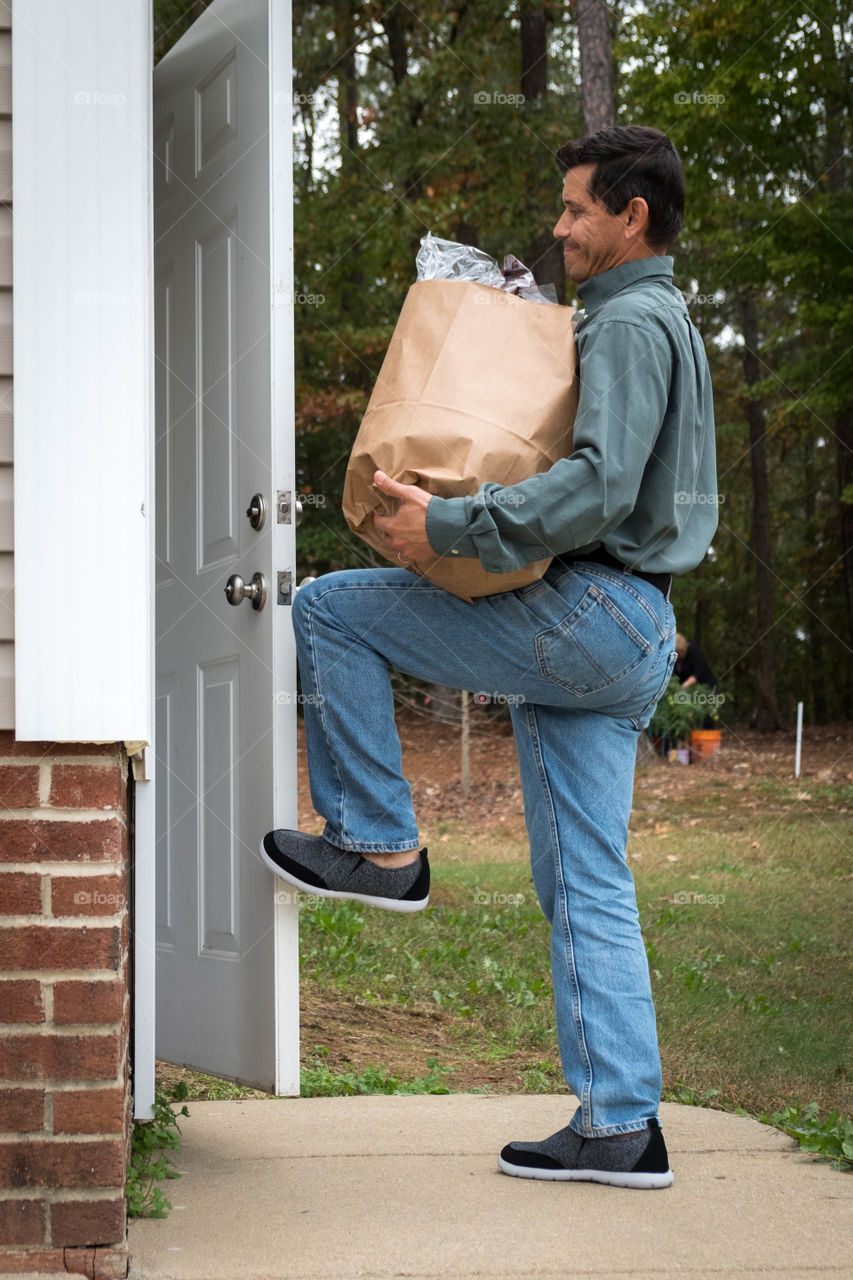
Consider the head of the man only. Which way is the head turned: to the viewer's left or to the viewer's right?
to the viewer's left

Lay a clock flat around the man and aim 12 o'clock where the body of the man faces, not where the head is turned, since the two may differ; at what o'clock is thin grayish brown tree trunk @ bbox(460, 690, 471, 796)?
The thin grayish brown tree trunk is roughly at 3 o'clock from the man.

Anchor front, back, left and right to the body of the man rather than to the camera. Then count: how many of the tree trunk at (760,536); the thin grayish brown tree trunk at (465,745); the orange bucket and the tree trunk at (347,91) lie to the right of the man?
4

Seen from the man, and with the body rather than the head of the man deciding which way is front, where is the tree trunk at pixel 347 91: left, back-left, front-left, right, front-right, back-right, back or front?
right

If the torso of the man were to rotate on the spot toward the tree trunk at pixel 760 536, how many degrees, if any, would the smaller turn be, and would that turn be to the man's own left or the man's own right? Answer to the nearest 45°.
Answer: approximately 90° to the man's own right

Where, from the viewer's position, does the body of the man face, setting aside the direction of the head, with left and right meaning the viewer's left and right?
facing to the left of the viewer

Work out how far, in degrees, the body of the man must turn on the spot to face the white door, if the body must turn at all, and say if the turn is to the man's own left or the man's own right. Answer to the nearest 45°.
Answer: approximately 45° to the man's own right
